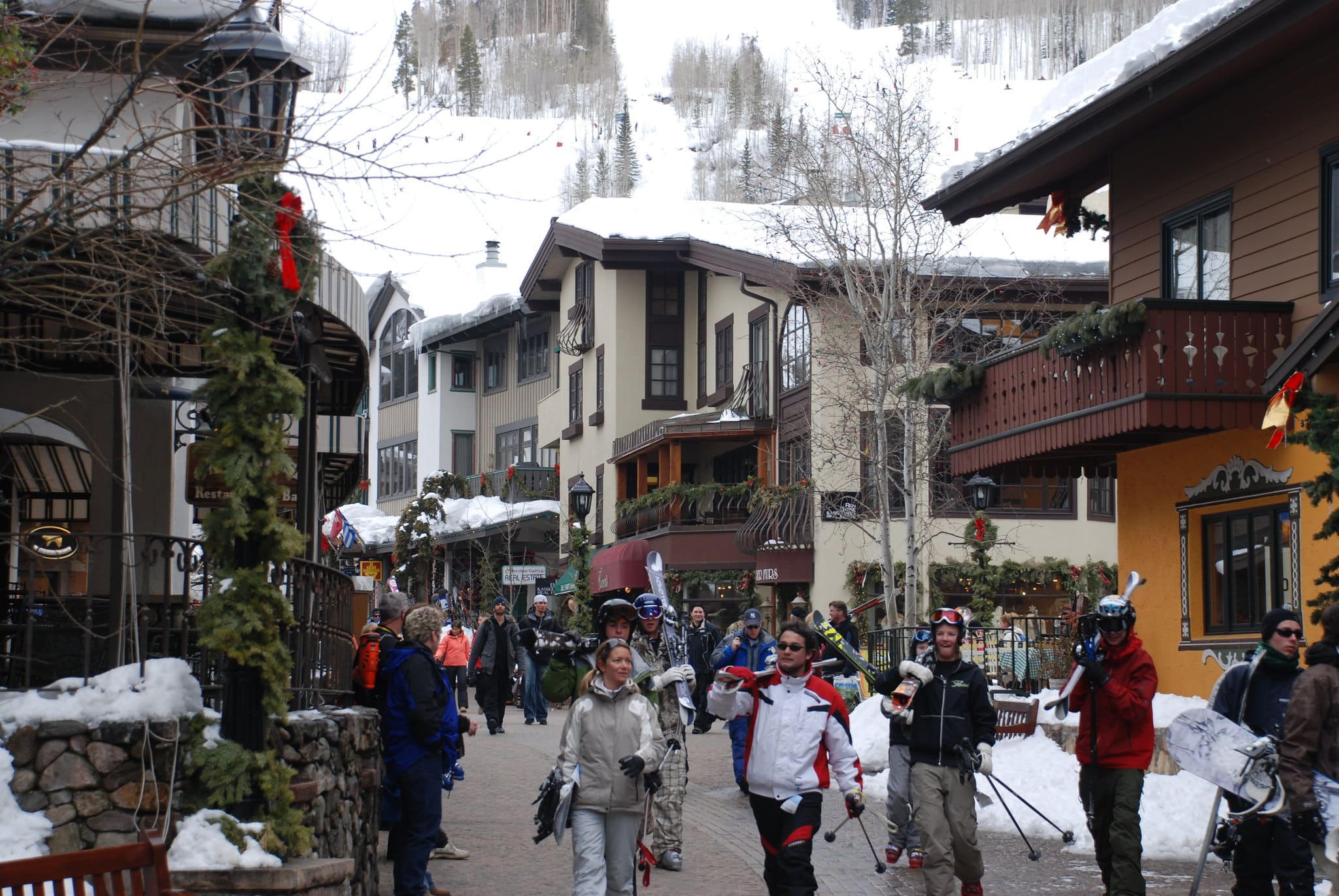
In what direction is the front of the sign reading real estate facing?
toward the camera

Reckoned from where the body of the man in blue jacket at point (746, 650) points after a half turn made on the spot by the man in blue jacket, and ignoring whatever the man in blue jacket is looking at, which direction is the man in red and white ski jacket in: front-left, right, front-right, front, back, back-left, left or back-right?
back

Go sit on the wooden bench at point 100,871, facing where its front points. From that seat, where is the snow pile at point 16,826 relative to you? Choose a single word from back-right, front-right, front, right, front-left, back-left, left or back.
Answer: back-left

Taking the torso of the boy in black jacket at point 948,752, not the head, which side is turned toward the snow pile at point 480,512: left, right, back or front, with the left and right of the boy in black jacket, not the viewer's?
back

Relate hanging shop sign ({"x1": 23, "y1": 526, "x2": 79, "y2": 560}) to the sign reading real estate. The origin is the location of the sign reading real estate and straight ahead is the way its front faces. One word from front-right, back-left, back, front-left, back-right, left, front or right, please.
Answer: front

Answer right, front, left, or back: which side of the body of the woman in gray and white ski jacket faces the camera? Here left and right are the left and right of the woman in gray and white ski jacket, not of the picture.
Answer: front

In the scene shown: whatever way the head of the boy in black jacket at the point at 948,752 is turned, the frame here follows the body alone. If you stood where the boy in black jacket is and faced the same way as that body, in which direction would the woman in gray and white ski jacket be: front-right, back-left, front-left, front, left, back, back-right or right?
front-right

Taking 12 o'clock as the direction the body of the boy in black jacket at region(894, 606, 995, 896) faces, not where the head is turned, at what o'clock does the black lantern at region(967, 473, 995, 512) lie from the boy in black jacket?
The black lantern is roughly at 6 o'clock from the boy in black jacket.

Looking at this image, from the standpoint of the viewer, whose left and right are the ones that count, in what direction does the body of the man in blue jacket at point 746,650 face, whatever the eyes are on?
facing the viewer

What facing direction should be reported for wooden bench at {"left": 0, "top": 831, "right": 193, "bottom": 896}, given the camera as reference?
facing the viewer and to the right of the viewer
